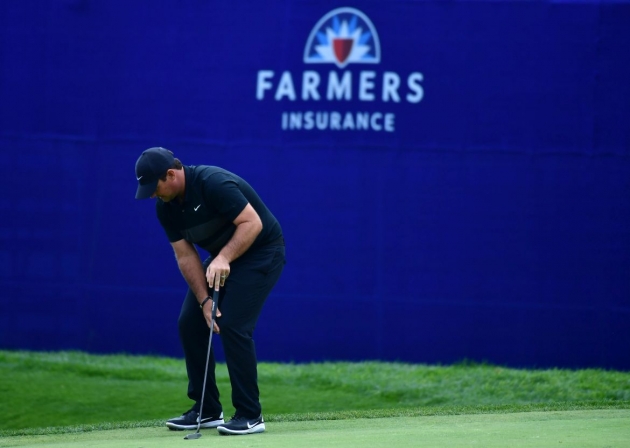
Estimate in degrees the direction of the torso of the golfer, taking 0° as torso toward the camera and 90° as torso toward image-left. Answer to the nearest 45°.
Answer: approximately 45°

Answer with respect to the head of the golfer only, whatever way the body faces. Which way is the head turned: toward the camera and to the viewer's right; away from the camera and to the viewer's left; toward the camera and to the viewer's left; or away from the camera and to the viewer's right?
toward the camera and to the viewer's left
